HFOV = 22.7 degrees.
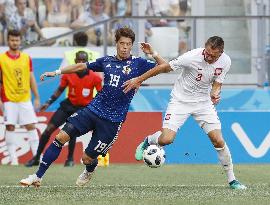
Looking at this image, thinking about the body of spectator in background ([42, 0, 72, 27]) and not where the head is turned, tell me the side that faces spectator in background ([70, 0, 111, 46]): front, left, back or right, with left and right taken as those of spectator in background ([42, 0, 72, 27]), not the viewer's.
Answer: left

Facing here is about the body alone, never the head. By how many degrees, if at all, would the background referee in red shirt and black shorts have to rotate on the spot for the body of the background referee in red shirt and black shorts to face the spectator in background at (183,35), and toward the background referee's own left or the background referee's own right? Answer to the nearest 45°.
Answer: approximately 135° to the background referee's own left

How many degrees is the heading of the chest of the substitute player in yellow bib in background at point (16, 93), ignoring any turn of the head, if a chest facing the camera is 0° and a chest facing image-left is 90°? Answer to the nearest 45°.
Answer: approximately 0°
